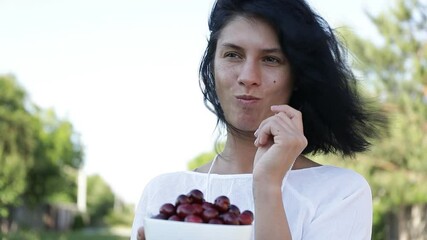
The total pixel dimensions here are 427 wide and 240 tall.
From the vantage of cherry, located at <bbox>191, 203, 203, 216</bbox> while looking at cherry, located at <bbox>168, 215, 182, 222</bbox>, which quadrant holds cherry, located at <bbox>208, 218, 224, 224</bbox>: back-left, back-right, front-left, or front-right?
back-left

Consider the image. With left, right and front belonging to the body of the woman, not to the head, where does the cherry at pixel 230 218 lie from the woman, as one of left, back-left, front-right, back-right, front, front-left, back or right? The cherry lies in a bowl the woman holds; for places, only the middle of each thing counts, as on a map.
front

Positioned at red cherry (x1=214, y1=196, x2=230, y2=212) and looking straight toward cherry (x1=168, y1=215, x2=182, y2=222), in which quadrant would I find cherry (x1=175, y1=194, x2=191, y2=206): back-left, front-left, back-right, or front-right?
front-right

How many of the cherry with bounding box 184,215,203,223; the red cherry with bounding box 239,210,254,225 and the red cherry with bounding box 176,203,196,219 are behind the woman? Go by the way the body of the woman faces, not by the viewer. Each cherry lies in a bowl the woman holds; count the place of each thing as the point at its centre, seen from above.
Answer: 0

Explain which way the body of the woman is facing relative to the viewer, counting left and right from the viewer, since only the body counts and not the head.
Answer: facing the viewer
